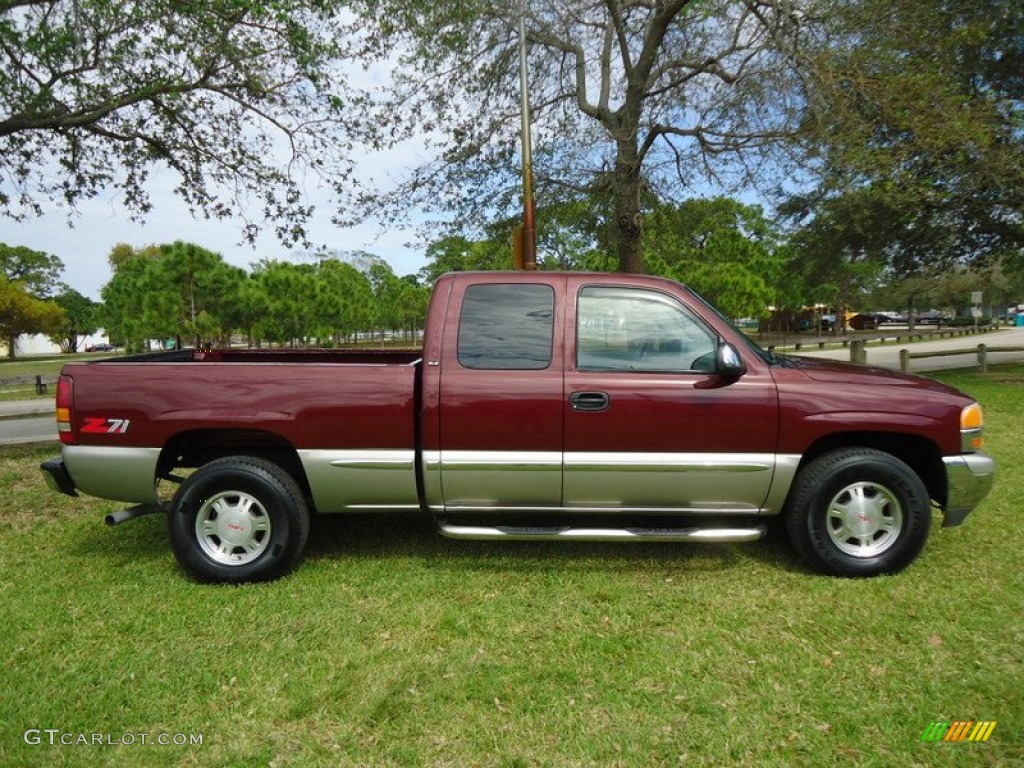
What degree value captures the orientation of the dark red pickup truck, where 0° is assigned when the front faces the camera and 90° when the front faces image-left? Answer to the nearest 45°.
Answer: approximately 270°

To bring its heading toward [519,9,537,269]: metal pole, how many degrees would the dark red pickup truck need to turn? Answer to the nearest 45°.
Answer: approximately 90° to its left

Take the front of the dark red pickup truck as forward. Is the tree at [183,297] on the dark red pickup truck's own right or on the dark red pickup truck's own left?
on the dark red pickup truck's own left

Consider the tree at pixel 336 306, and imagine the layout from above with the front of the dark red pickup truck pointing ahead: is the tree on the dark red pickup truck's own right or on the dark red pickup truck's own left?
on the dark red pickup truck's own left

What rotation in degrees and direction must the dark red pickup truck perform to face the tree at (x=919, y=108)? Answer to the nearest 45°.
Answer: approximately 45° to its left

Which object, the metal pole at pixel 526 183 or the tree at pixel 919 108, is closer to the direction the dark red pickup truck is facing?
the tree

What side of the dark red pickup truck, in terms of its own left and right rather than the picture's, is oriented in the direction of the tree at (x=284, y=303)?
left
